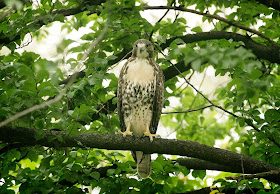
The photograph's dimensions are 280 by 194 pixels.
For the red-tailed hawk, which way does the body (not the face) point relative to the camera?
toward the camera

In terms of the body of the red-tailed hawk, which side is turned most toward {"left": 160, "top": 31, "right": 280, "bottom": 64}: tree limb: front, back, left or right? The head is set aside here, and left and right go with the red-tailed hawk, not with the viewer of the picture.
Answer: left

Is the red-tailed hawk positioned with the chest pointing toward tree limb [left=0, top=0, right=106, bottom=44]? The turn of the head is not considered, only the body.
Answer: no

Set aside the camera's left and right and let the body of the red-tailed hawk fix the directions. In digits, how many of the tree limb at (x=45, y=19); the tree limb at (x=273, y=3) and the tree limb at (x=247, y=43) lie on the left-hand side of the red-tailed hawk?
2
